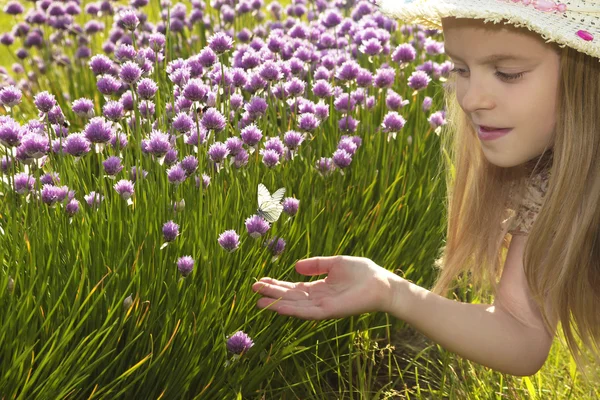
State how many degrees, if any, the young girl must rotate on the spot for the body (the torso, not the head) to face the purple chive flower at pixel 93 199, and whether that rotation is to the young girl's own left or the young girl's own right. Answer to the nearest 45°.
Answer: approximately 45° to the young girl's own right

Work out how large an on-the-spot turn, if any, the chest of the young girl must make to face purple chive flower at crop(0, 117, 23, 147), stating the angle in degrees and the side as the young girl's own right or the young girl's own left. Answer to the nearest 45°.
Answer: approximately 45° to the young girl's own right

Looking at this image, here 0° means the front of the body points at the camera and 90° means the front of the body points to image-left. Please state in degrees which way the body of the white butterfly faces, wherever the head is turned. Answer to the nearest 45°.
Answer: approximately 90°

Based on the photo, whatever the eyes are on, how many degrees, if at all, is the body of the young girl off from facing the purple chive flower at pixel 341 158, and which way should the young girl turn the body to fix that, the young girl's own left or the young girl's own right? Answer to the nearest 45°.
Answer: approximately 90° to the young girl's own right

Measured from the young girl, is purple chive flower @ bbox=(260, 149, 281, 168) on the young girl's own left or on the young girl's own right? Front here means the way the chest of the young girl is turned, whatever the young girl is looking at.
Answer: on the young girl's own right

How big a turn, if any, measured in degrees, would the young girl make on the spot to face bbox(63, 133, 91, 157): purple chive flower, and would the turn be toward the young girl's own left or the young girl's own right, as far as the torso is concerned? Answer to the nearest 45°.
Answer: approximately 45° to the young girl's own right

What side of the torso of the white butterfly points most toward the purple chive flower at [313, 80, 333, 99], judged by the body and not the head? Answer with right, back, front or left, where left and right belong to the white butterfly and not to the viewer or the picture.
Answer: right

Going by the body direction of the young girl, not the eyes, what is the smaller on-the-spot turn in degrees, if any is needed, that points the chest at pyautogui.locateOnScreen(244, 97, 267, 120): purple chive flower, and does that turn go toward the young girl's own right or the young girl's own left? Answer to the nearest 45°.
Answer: approximately 90° to the young girl's own right

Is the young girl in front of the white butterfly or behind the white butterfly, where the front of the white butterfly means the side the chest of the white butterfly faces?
behind
